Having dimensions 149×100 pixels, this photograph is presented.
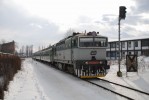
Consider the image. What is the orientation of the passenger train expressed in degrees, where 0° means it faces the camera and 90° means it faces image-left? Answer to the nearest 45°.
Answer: approximately 315°

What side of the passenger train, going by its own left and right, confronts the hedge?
right
